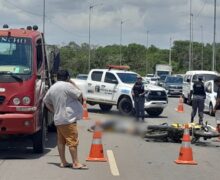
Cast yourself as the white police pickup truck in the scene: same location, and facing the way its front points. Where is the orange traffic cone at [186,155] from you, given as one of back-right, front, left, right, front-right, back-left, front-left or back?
front-right

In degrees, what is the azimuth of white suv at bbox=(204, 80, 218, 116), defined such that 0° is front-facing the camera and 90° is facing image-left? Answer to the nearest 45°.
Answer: approximately 45°

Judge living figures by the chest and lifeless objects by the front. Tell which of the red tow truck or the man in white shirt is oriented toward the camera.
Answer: the red tow truck

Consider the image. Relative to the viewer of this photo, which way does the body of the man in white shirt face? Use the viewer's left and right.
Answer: facing away from the viewer and to the right of the viewer

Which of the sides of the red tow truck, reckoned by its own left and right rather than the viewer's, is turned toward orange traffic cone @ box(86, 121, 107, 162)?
left

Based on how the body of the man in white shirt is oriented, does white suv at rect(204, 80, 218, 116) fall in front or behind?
in front

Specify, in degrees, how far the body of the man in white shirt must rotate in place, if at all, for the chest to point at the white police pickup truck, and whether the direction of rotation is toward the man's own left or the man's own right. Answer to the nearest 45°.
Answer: approximately 45° to the man's own left

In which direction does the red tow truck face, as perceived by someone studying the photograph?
facing the viewer

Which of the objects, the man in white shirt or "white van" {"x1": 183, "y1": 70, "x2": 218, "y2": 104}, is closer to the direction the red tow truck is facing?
the man in white shirt

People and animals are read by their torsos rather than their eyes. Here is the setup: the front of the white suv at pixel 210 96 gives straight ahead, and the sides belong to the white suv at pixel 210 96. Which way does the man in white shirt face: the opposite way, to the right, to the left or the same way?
the opposite way

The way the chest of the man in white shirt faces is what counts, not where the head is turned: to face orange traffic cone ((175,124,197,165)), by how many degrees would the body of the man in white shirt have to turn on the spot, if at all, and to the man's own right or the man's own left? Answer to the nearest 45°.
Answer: approximately 45° to the man's own right
